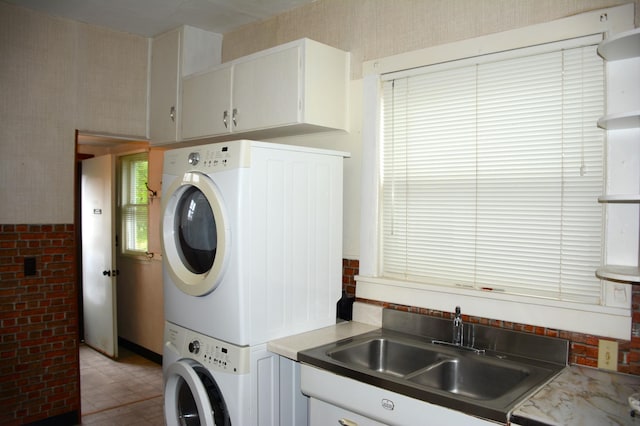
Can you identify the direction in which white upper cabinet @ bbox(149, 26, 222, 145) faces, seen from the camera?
facing the viewer and to the left of the viewer

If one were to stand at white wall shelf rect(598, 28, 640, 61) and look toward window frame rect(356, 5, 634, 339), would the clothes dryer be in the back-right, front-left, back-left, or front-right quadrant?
front-left

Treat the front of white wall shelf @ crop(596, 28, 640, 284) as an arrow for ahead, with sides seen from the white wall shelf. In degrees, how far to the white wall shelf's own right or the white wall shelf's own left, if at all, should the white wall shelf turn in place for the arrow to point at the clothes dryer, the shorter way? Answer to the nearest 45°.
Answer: approximately 45° to the white wall shelf's own right

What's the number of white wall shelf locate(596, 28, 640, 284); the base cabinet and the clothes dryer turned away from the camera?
0

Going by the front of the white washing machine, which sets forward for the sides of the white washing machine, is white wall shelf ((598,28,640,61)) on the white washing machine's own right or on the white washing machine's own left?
on the white washing machine's own left

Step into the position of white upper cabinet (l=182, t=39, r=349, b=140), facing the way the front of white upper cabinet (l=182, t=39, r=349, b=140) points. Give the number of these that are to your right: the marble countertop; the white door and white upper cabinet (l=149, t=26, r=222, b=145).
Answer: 2

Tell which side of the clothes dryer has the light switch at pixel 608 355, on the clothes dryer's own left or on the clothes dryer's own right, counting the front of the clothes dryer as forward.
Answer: on the clothes dryer's own left

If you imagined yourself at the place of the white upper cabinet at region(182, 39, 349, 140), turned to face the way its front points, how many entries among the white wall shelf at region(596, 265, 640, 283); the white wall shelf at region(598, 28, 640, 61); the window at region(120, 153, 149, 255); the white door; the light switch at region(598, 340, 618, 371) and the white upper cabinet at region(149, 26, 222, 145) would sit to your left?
3

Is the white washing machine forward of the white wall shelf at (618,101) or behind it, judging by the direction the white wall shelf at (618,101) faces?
forward

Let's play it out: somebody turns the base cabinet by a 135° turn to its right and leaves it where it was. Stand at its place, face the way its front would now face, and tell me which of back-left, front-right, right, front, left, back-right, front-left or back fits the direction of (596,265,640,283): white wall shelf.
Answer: right

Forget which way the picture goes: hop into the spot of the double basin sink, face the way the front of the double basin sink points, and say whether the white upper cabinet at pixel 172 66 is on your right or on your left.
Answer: on your right

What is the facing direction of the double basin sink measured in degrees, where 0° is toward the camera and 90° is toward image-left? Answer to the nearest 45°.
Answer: approximately 45°

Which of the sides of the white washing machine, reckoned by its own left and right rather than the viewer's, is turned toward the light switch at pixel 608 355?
left

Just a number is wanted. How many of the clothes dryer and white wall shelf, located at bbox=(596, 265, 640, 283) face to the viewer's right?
0

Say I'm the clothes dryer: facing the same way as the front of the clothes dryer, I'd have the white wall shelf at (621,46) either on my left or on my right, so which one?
on my left

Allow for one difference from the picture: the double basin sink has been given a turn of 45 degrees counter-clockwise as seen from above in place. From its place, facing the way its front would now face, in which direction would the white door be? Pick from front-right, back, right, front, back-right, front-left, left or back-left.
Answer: back-right

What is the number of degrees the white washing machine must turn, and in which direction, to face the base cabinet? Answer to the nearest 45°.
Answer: approximately 90° to its left

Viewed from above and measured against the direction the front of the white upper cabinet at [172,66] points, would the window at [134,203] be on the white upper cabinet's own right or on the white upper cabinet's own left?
on the white upper cabinet's own right

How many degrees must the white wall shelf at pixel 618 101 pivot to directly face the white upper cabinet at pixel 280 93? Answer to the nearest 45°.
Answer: approximately 45° to its right
